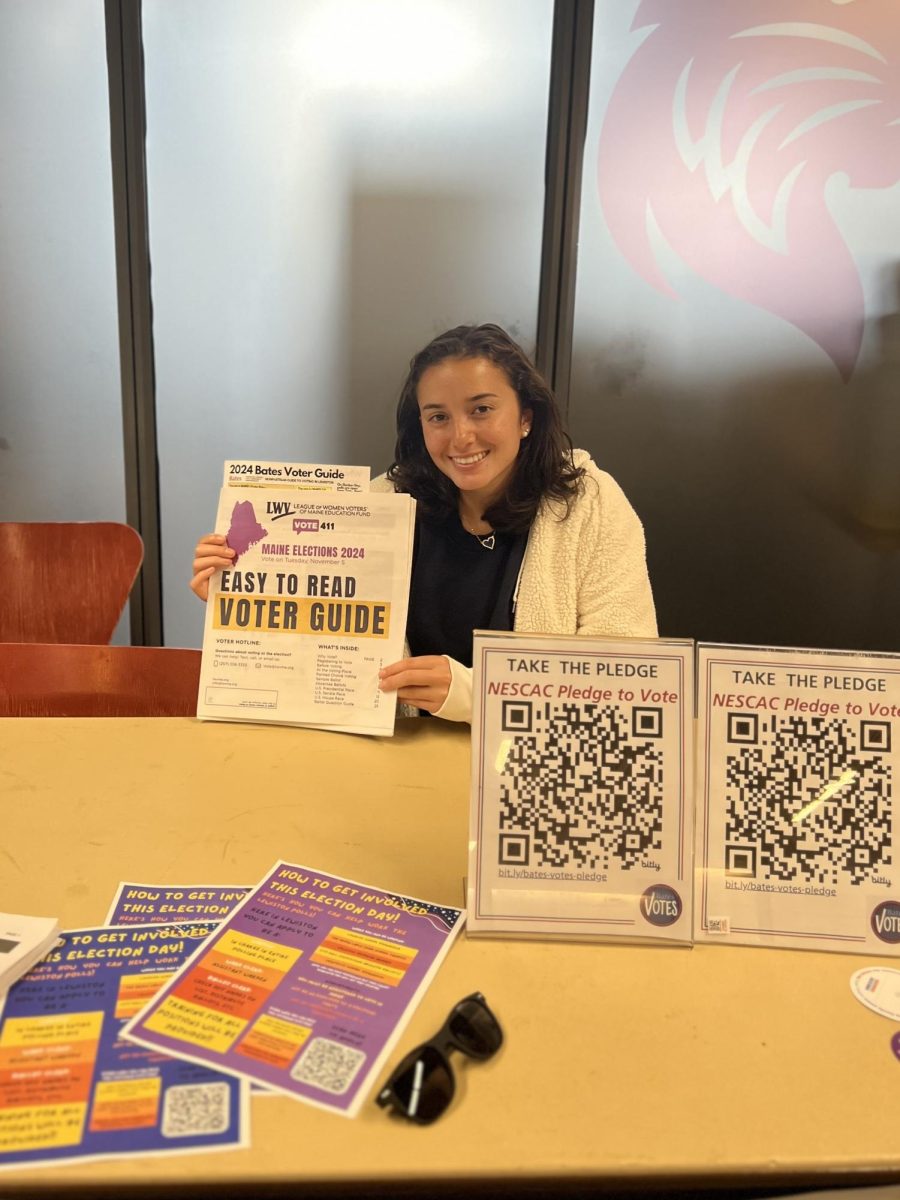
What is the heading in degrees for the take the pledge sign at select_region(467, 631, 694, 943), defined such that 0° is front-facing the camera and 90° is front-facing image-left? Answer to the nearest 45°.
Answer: approximately 0°

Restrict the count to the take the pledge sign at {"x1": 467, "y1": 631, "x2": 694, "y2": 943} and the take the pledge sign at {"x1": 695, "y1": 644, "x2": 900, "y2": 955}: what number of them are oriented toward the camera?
2

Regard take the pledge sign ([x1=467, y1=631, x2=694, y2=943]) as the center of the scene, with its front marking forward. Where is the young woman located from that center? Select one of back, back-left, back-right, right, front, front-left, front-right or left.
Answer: back
